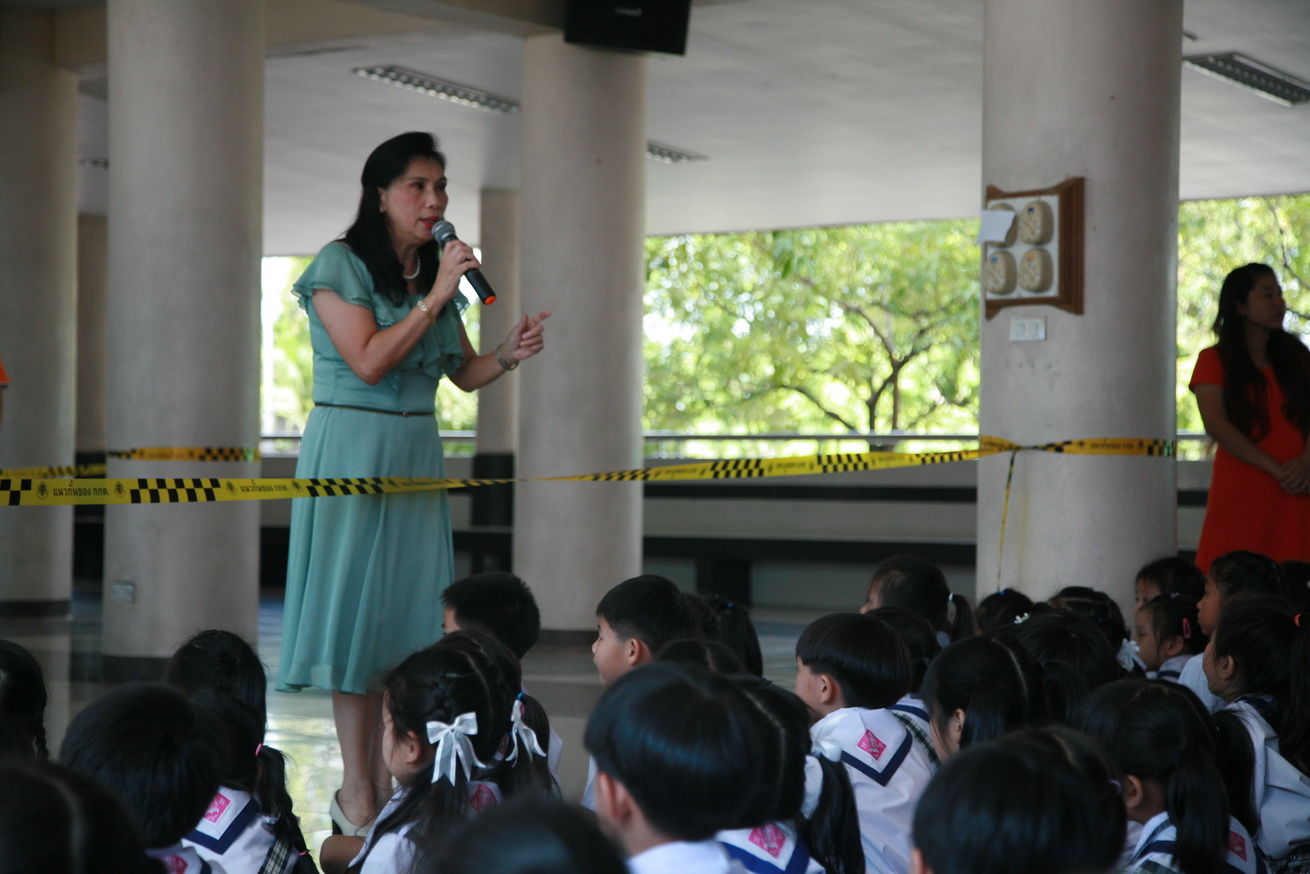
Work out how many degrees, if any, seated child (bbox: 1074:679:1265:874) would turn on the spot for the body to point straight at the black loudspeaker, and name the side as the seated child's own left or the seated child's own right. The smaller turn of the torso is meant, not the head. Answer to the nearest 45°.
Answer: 0° — they already face it

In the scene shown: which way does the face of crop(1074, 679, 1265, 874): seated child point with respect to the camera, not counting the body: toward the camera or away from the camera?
away from the camera

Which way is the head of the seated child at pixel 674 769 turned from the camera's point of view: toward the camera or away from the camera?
away from the camera

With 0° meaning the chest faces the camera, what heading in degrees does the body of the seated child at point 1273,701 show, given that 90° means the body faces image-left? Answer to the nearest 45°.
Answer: approximately 135°

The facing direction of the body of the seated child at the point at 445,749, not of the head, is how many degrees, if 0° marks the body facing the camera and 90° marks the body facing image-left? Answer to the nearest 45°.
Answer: approximately 135°

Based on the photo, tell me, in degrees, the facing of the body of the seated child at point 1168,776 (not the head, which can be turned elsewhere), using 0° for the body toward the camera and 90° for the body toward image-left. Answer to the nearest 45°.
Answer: approximately 135°

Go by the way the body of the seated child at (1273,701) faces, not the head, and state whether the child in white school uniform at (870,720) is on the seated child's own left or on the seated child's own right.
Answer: on the seated child's own left

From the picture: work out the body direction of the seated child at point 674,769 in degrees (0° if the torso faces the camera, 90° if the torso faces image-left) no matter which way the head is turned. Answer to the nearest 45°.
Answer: approximately 135°

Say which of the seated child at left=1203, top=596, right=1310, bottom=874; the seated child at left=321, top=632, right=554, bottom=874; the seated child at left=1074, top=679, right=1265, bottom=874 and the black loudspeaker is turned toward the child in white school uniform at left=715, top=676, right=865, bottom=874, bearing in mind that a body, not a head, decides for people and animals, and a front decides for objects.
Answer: the black loudspeaker

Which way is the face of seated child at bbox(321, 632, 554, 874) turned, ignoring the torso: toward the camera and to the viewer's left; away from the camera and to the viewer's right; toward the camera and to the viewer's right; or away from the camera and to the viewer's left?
away from the camera and to the viewer's left

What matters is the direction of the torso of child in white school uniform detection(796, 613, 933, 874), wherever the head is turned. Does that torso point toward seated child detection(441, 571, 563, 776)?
yes
